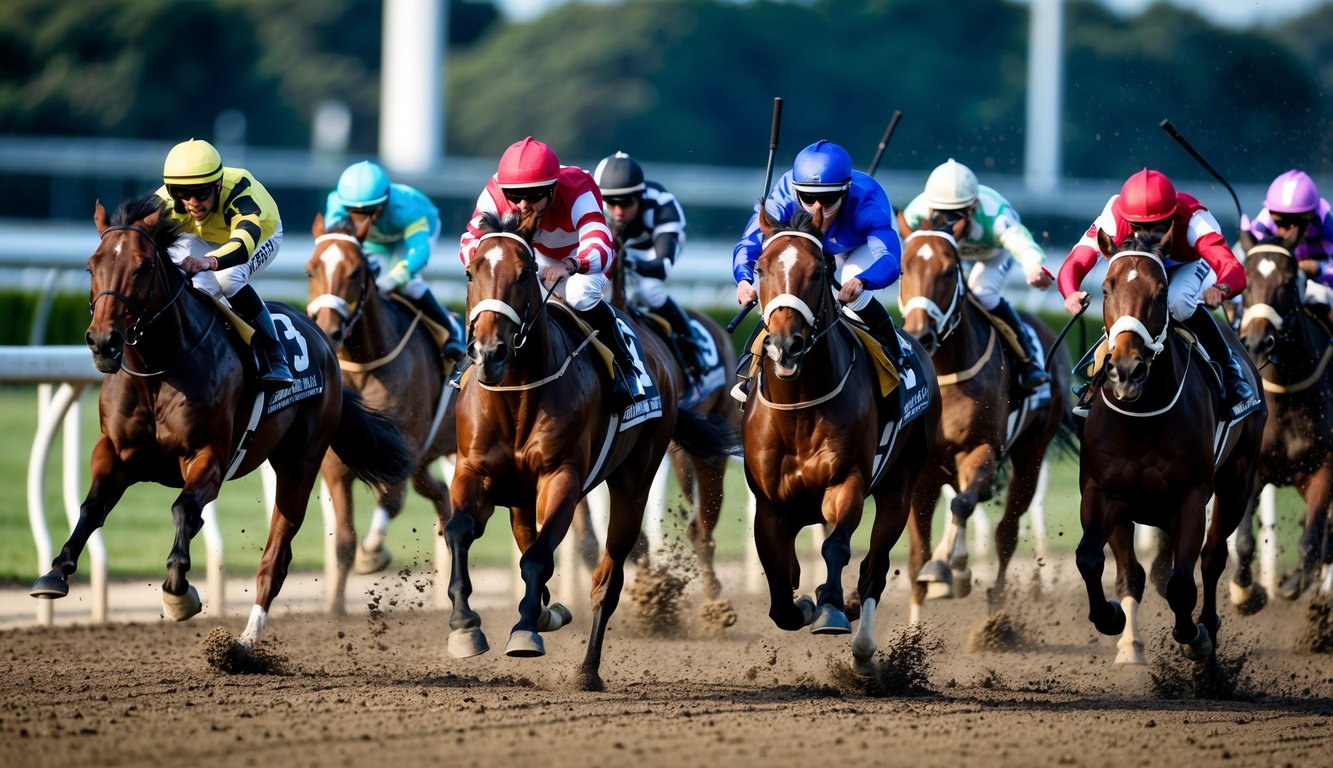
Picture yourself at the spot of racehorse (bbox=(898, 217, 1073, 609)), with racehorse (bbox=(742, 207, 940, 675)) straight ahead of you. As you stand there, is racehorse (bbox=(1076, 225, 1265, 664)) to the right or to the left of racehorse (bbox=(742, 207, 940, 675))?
left

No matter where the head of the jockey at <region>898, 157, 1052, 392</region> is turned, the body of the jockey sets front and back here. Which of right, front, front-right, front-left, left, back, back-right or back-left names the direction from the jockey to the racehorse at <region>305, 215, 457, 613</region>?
front-right

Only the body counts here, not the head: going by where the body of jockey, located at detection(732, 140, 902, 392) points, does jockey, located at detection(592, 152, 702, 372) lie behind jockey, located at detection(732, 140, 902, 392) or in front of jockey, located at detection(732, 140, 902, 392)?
behind

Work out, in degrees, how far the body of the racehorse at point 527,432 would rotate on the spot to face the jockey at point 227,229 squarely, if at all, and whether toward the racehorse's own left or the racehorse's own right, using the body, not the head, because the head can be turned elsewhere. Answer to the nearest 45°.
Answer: approximately 90° to the racehorse's own right

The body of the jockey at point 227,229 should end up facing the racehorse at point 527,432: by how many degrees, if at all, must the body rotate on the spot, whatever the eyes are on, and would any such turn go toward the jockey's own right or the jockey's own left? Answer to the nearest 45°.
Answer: approximately 90° to the jockey's own left

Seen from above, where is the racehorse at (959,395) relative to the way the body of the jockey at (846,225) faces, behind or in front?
behind

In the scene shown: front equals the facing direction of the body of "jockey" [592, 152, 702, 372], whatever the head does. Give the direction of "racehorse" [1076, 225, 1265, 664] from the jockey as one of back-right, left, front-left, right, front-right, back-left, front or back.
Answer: left

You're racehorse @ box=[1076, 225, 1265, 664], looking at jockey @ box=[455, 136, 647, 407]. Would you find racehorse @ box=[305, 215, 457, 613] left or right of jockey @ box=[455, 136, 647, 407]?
right

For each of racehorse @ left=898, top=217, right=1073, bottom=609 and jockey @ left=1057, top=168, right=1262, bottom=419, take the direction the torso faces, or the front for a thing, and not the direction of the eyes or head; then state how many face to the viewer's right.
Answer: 0

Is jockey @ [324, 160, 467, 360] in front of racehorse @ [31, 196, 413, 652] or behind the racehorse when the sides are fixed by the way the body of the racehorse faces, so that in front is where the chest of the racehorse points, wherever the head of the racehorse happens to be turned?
behind

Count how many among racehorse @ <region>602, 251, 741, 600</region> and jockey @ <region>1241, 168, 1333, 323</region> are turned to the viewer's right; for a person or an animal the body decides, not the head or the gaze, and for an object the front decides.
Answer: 0

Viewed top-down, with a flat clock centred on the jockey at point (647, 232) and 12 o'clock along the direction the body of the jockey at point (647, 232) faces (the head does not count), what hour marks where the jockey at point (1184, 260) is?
the jockey at point (1184, 260) is roughly at 9 o'clock from the jockey at point (647, 232).

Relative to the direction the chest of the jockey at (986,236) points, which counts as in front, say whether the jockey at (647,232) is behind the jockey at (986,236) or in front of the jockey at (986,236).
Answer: in front

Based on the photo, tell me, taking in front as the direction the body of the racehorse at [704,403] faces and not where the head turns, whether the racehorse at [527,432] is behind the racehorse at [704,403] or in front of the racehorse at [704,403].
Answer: in front
